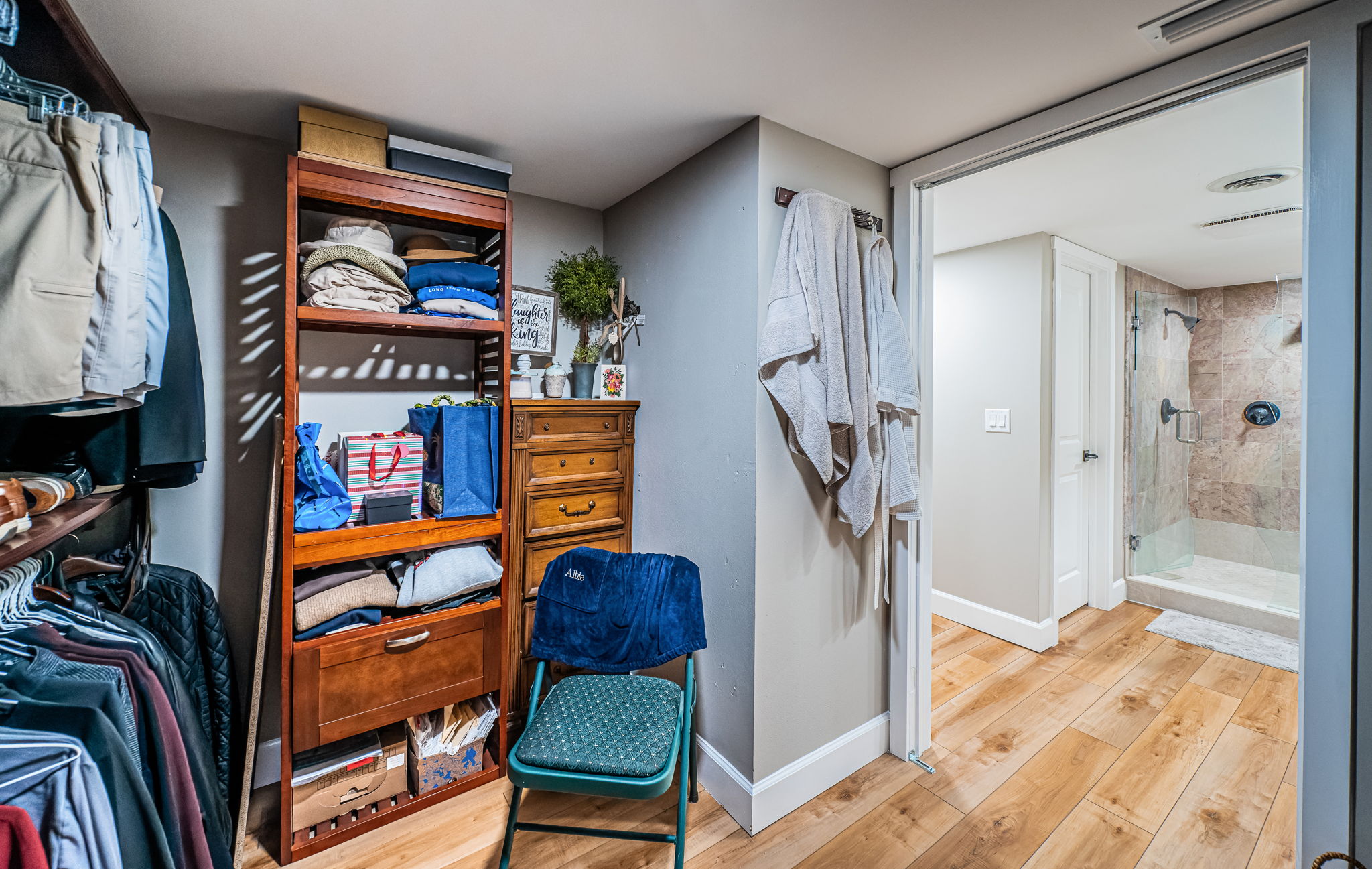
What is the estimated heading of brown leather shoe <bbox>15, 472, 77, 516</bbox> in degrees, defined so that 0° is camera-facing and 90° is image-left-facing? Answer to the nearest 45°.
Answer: approximately 270°

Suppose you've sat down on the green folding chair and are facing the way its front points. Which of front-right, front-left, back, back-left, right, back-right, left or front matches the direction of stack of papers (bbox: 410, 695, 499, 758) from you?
back-right

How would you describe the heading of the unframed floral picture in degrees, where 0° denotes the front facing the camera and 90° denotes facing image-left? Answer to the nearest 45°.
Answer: approximately 0°

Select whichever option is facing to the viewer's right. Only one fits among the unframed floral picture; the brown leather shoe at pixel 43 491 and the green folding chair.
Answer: the brown leather shoe

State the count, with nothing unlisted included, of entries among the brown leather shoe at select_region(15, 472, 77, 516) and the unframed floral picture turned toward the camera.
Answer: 1

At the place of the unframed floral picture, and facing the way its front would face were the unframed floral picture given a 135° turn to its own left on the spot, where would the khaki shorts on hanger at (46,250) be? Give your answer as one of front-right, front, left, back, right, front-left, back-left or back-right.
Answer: back

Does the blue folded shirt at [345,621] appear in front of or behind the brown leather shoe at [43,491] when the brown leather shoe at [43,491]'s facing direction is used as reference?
in front

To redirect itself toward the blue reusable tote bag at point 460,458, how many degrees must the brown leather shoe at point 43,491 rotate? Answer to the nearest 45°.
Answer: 0° — it already faces it

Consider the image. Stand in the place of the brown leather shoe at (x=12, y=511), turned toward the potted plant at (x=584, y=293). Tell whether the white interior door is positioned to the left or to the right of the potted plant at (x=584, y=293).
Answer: right

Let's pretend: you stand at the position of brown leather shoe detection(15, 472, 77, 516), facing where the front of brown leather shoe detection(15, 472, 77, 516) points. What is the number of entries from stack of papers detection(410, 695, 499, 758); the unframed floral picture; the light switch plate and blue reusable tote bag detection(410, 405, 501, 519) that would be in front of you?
4

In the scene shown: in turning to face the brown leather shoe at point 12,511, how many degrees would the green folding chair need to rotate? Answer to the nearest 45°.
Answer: approximately 45° to its right

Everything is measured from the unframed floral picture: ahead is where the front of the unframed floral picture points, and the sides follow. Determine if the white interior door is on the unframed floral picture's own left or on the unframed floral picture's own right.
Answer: on the unframed floral picture's own left
